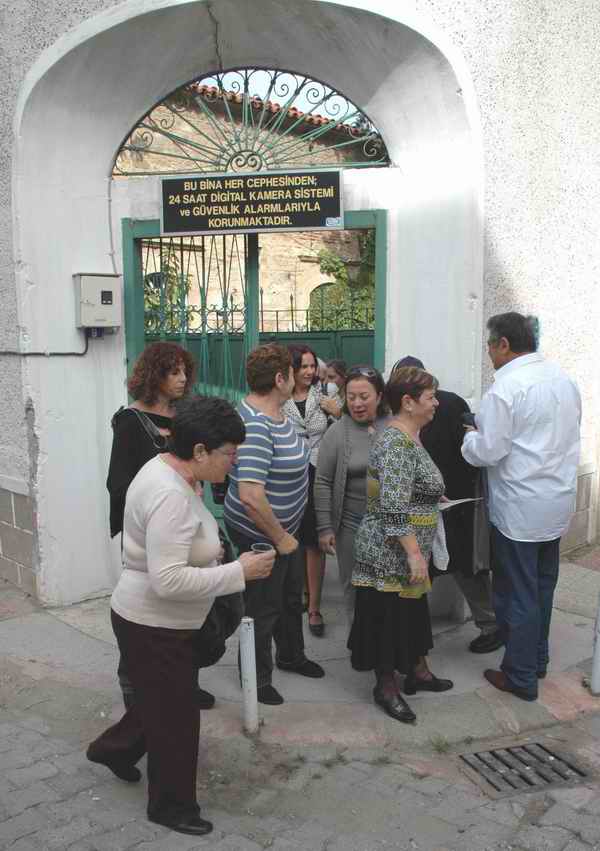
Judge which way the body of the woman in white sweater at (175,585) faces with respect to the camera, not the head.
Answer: to the viewer's right

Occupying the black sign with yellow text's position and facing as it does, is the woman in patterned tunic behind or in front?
in front

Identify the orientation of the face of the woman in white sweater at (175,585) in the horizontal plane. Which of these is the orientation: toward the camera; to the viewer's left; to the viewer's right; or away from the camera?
to the viewer's right

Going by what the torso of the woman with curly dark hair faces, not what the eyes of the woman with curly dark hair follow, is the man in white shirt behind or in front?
in front

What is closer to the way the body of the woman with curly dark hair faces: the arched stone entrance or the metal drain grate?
the metal drain grate

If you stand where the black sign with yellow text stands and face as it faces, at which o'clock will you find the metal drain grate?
The metal drain grate is roughly at 11 o'clock from the black sign with yellow text.

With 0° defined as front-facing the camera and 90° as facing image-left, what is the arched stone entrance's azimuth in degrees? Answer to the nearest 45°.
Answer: approximately 0°
